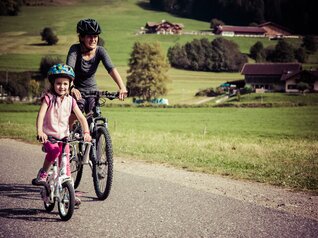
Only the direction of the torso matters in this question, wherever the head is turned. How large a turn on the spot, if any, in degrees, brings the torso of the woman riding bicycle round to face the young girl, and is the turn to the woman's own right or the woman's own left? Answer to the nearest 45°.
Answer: approximately 45° to the woman's own right

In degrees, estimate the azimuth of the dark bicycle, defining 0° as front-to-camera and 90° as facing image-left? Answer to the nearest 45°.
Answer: approximately 315°

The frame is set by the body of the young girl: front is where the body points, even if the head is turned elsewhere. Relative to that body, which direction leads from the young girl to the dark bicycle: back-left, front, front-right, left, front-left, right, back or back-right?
back-left

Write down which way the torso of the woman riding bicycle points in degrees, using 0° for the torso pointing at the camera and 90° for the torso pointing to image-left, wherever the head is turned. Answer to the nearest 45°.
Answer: approximately 315°

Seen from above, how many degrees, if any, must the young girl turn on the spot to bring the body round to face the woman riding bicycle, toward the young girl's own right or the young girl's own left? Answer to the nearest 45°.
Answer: approximately 180°
